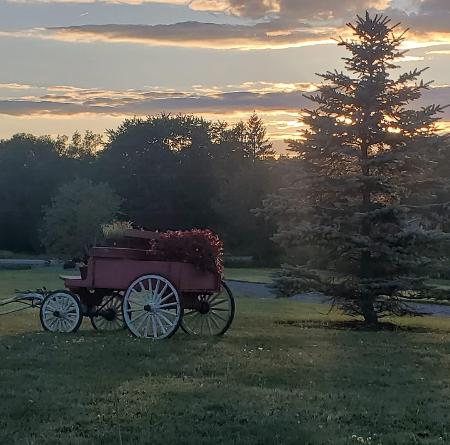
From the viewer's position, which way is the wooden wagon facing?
facing away from the viewer and to the left of the viewer
